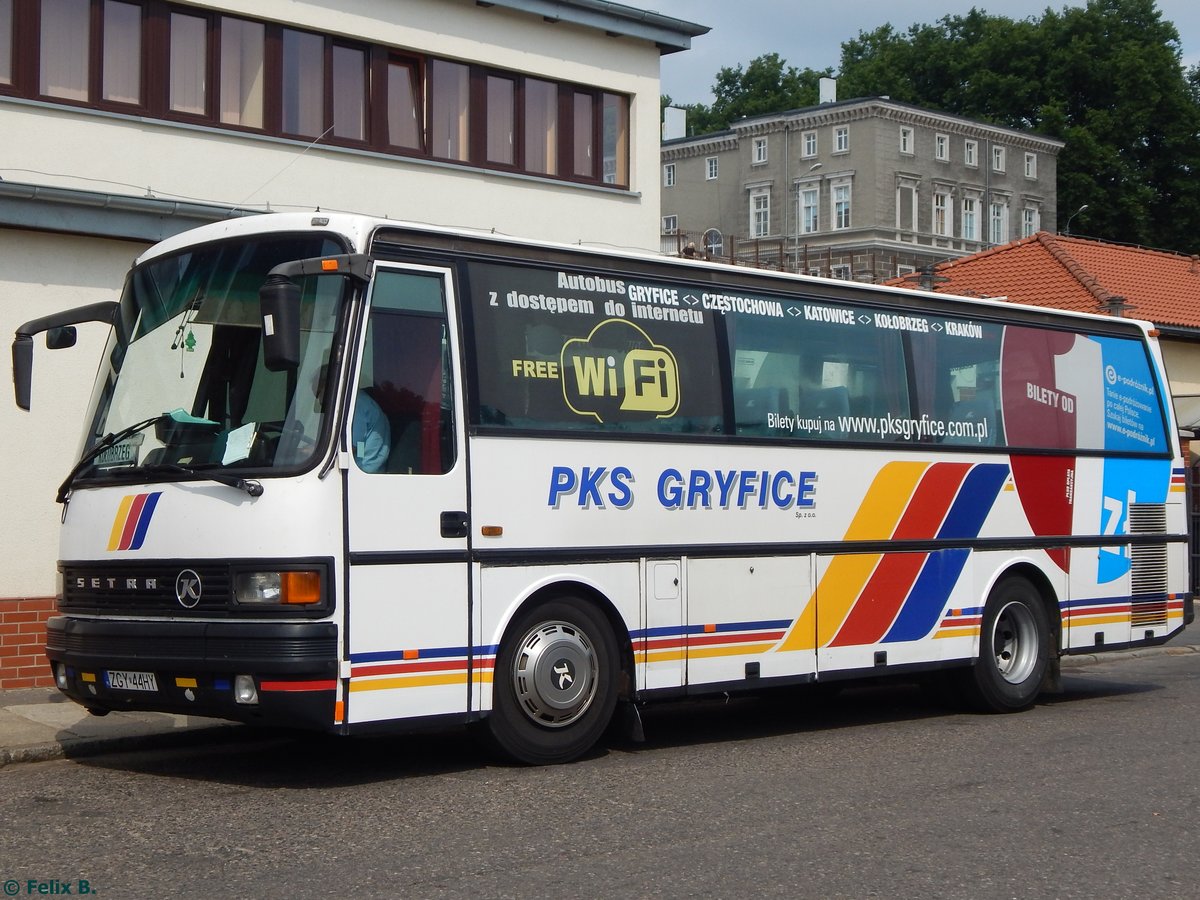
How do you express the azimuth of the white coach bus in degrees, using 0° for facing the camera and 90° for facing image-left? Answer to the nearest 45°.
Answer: approximately 45°
